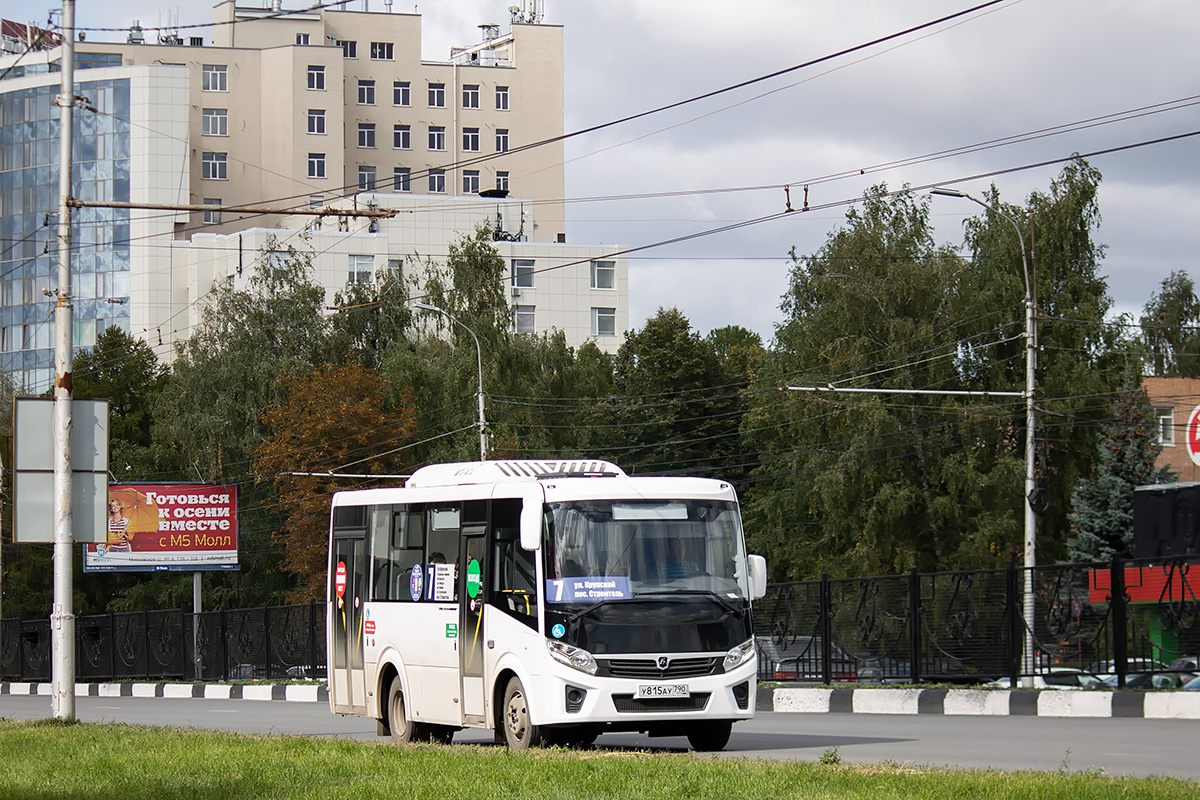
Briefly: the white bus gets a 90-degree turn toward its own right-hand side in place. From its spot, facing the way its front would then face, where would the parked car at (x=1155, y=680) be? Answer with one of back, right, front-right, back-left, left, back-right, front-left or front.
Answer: back

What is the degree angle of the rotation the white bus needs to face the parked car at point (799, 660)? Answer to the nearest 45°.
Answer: approximately 135° to its left

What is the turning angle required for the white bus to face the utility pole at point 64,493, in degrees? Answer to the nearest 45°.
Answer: approximately 180°

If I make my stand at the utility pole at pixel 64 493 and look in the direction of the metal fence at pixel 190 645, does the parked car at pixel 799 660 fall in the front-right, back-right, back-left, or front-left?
front-right

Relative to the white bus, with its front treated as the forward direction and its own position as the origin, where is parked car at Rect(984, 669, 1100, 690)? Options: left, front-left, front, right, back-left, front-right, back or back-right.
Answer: left

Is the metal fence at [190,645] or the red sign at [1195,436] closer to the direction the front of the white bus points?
the red sign

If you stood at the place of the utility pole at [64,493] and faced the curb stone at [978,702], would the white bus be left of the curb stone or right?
right

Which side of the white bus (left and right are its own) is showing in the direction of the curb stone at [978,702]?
left

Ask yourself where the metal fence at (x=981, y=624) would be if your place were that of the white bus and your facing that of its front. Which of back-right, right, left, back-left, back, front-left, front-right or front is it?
left

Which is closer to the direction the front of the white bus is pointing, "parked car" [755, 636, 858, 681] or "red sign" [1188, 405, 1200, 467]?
the red sign

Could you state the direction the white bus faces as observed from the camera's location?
facing the viewer and to the right of the viewer

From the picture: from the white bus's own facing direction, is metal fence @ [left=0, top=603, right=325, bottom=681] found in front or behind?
behind
